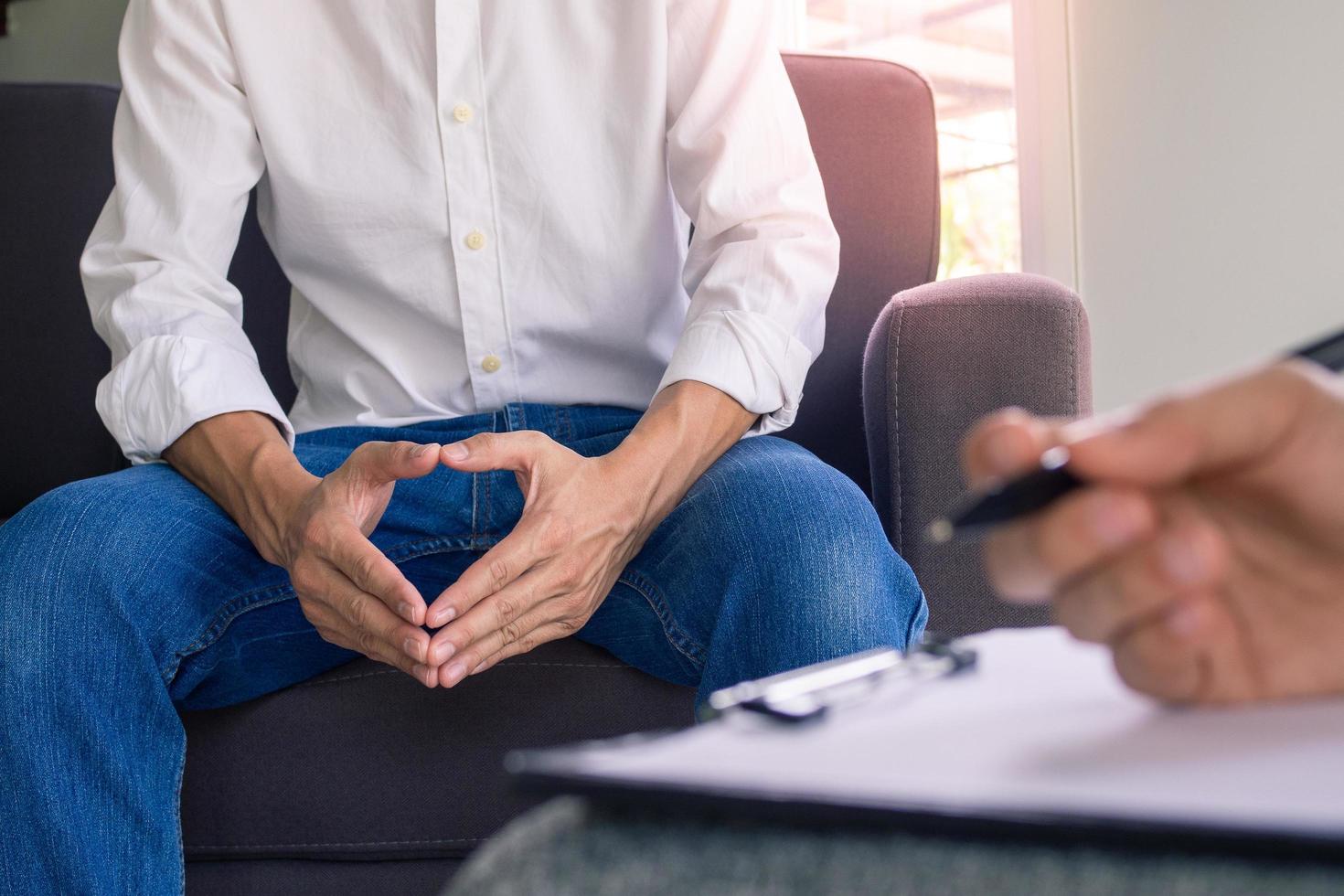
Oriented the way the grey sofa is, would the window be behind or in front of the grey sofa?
behind

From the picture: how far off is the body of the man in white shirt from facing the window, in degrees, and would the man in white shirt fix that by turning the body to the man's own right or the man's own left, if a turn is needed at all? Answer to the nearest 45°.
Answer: approximately 135° to the man's own left
